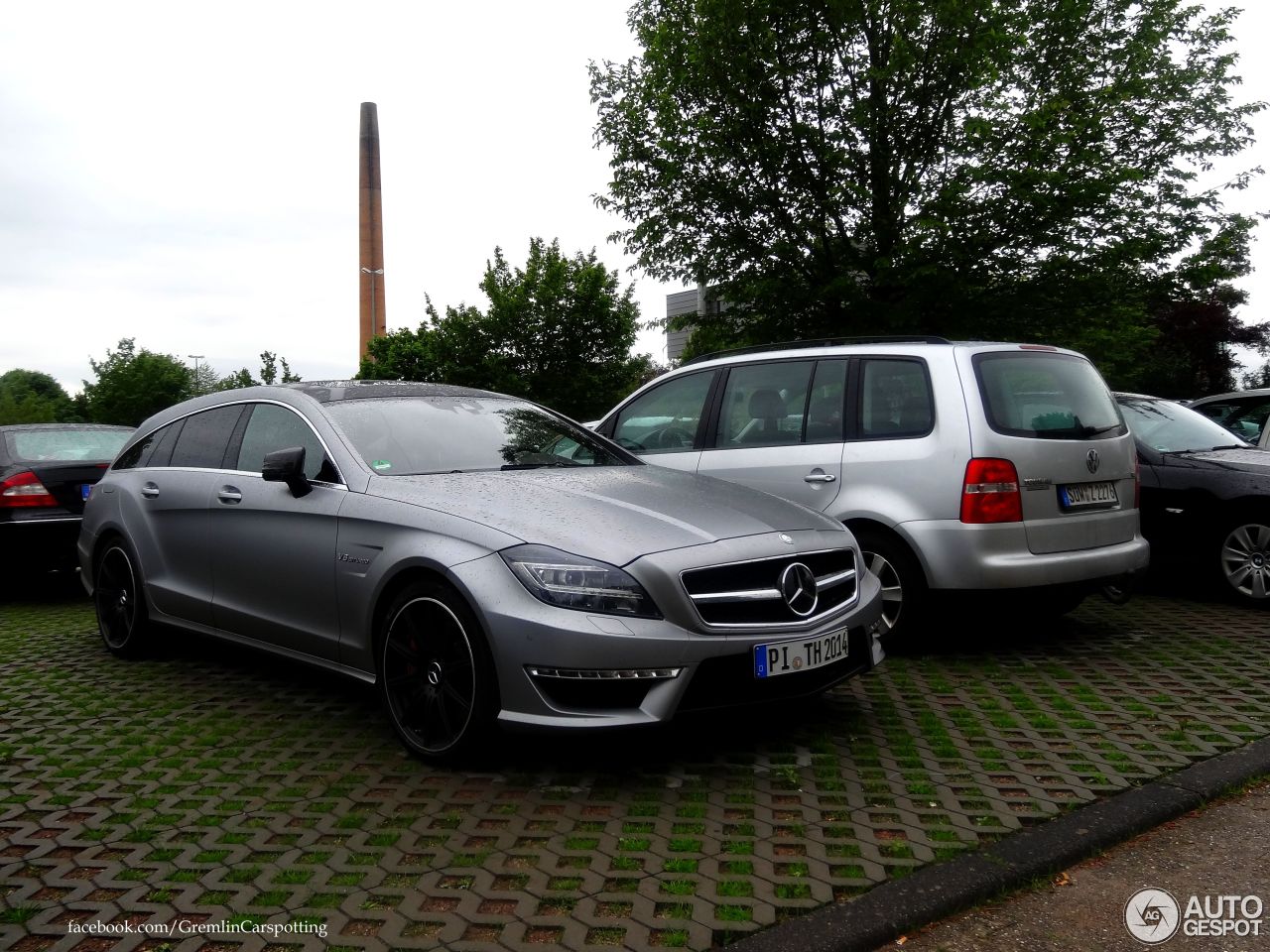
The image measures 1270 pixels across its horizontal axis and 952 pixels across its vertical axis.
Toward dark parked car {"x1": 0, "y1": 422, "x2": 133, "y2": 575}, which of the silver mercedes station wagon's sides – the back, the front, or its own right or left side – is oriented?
back

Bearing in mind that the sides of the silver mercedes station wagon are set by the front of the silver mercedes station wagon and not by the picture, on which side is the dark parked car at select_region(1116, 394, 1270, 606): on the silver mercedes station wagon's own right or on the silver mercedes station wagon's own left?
on the silver mercedes station wagon's own left

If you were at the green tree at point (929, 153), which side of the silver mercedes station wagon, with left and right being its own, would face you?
left

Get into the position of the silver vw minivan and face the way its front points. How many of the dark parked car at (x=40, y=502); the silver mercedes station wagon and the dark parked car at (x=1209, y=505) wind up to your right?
1

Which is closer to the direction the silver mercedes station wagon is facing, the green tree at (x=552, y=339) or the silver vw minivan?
the silver vw minivan

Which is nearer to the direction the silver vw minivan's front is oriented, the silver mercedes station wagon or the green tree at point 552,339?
the green tree

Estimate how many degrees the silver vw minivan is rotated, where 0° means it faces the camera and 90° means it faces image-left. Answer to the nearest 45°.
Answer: approximately 135°

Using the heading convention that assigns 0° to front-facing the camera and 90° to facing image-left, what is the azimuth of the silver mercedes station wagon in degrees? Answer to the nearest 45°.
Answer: approximately 315°

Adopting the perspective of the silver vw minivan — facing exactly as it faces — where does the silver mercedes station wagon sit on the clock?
The silver mercedes station wagon is roughly at 9 o'clock from the silver vw minivan.

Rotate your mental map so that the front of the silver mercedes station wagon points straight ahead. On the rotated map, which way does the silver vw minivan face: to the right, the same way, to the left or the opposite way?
the opposite way

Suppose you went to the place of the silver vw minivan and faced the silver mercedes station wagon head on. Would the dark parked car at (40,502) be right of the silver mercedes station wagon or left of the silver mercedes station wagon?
right

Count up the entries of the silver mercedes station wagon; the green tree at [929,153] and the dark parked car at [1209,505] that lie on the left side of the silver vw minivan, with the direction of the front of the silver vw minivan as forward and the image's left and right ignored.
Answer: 1
